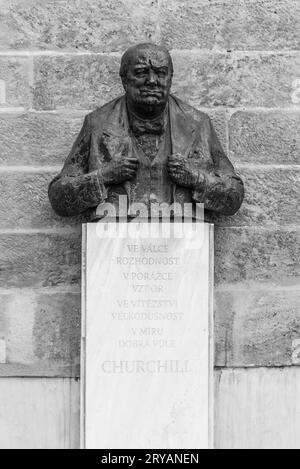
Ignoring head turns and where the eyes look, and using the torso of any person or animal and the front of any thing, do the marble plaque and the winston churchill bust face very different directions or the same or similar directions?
same or similar directions

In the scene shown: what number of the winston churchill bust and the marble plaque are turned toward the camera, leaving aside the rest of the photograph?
2

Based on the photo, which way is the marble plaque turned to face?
toward the camera

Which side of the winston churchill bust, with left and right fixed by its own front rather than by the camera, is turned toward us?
front
